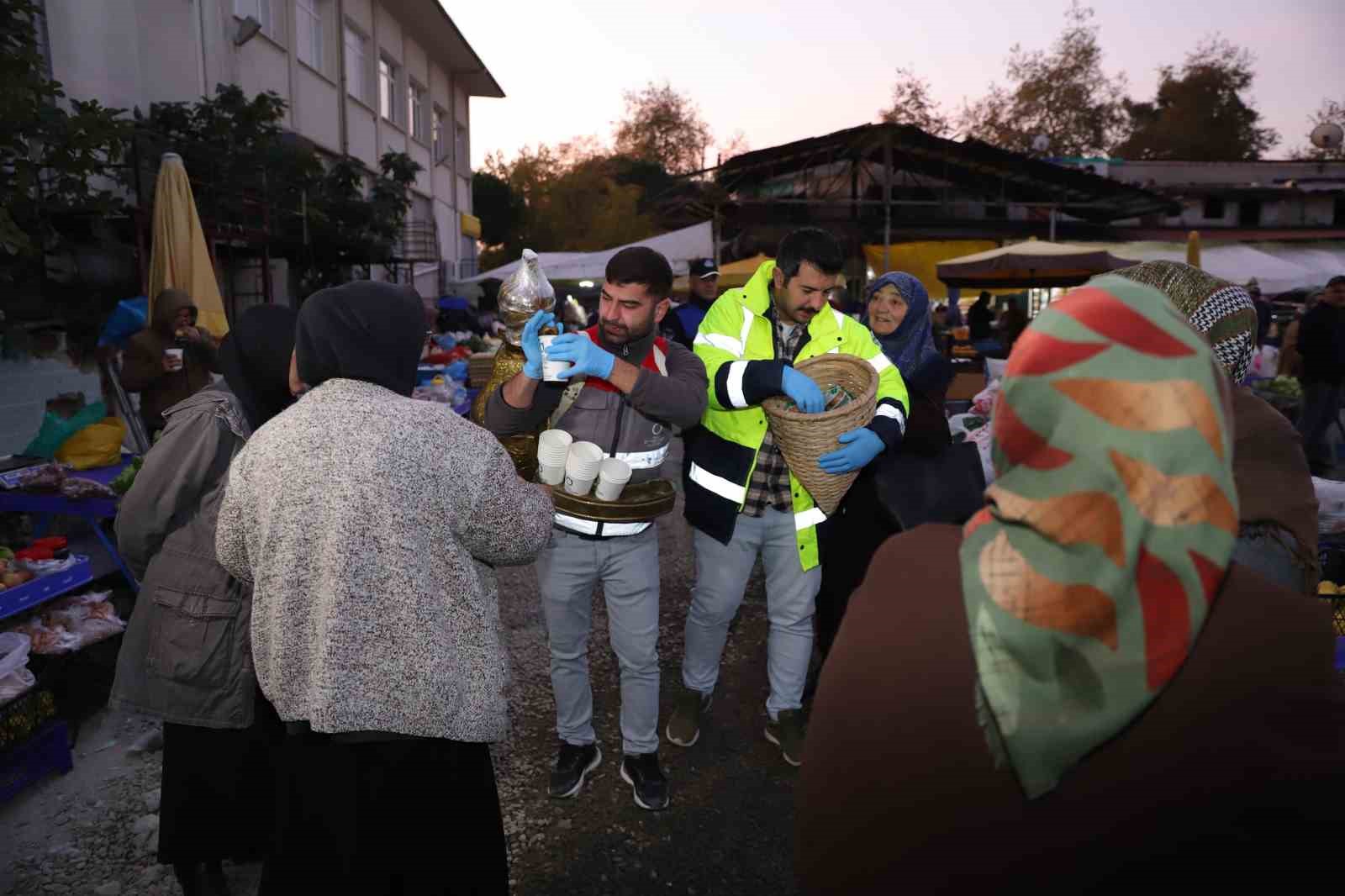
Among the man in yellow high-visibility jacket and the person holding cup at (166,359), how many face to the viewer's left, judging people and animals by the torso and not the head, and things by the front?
0

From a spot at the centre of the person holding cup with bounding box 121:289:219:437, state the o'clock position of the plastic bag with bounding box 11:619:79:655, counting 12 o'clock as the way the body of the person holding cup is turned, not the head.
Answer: The plastic bag is roughly at 2 o'clock from the person holding cup.

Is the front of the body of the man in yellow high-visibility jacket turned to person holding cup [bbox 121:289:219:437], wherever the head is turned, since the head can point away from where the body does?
no

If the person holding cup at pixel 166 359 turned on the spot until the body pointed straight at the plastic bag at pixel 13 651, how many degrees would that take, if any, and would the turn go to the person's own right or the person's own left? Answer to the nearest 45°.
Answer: approximately 45° to the person's own right

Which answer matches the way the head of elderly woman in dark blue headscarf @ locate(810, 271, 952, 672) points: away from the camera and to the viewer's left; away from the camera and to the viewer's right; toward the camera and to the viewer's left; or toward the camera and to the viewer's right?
toward the camera and to the viewer's left

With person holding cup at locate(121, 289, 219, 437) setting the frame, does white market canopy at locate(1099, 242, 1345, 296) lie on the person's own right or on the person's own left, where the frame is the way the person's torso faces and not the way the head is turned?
on the person's own left

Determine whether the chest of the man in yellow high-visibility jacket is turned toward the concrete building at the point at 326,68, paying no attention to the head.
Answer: no

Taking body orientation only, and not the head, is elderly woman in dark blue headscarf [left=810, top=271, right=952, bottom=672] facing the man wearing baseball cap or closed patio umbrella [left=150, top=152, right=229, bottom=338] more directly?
the closed patio umbrella

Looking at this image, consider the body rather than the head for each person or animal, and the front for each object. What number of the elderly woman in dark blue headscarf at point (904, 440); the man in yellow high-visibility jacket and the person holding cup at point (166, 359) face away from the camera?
0

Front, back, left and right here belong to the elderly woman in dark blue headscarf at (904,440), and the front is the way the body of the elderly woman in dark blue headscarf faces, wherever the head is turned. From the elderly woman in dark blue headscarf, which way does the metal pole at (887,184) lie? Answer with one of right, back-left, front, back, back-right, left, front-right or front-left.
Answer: back-right

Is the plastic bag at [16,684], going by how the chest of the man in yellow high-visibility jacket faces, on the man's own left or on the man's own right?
on the man's own right

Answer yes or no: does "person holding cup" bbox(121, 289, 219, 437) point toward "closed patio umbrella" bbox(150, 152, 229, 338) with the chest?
no

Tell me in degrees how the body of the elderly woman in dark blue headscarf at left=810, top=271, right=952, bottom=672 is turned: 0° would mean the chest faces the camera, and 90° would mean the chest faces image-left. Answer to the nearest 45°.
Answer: approximately 45°

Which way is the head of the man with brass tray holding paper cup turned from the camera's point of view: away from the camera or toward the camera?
toward the camera
